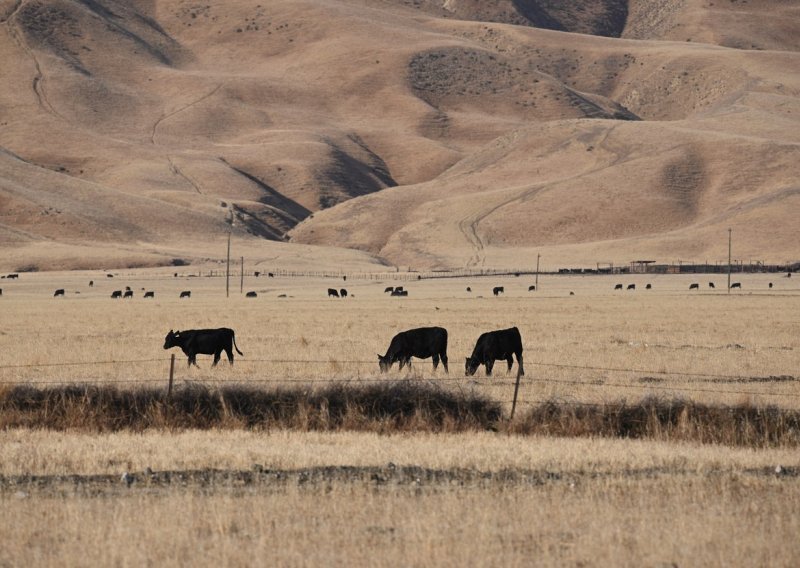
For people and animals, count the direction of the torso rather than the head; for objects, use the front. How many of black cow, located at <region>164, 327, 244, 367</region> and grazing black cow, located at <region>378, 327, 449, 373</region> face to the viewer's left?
2

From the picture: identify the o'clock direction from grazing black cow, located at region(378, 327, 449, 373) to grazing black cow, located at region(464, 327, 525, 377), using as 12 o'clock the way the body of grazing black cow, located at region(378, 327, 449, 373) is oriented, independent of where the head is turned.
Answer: grazing black cow, located at region(464, 327, 525, 377) is roughly at 6 o'clock from grazing black cow, located at region(378, 327, 449, 373).

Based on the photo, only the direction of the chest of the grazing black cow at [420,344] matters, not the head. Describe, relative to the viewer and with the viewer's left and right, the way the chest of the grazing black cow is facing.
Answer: facing to the left of the viewer

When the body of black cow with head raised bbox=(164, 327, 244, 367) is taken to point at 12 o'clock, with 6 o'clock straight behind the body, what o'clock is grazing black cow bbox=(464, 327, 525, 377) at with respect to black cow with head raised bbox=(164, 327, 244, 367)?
grazing black cow bbox=(464, 327, 525, 377) is roughly at 7 o'clock from black cow with head raised bbox=(164, 327, 244, 367).

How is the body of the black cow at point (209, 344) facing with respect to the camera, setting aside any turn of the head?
to the viewer's left

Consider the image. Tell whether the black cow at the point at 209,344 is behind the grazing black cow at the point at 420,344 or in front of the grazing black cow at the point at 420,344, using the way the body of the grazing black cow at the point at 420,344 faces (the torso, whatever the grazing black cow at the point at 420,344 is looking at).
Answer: in front
